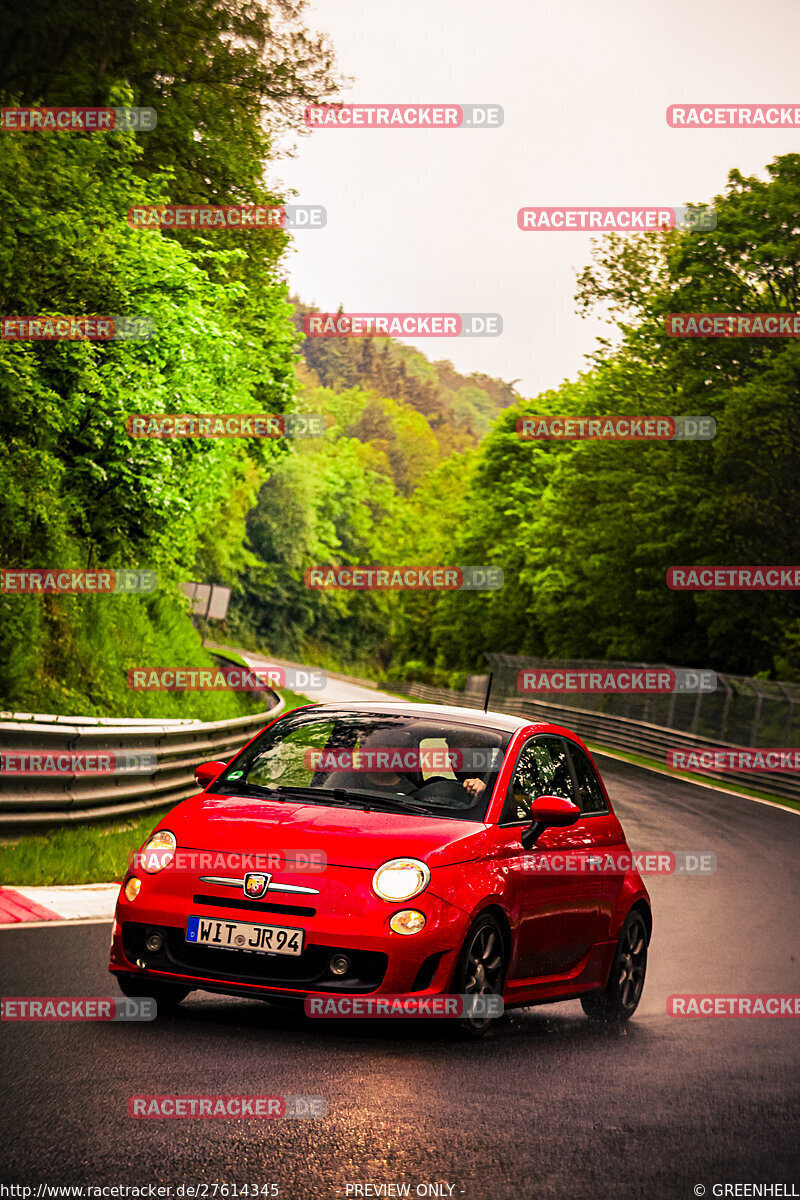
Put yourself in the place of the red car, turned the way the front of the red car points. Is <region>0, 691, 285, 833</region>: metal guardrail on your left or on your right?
on your right

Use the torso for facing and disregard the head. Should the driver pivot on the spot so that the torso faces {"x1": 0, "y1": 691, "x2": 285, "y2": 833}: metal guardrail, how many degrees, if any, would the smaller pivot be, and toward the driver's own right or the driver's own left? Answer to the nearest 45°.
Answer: approximately 90° to the driver's own right

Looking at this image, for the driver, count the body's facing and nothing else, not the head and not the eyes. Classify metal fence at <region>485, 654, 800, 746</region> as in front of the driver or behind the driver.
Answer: behind

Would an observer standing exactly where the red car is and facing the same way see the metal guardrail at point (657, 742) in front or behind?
behind

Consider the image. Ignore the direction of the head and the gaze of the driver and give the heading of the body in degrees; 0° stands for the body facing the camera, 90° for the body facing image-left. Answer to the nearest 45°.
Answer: approximately 45°

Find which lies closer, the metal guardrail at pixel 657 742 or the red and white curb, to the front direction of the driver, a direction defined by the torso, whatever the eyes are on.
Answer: the red and white curb

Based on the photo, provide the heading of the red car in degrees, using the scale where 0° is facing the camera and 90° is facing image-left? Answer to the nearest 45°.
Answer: approximately 45°

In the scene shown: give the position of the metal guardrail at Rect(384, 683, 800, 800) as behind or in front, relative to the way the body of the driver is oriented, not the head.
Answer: behind

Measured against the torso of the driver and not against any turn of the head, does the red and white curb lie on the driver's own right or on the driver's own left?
on the driver's own right
